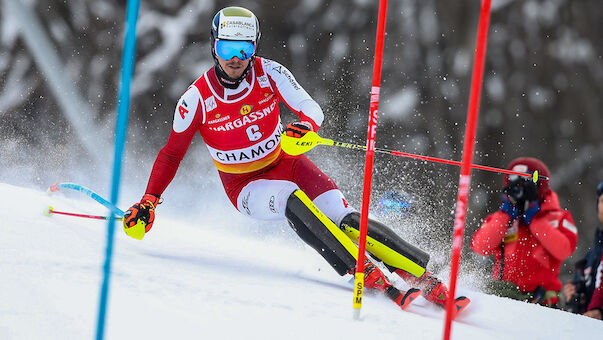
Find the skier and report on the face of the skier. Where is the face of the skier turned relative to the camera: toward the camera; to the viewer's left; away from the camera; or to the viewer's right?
toward the camera

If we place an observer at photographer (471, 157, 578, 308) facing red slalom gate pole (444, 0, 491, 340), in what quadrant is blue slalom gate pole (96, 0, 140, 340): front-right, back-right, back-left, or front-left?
front-right

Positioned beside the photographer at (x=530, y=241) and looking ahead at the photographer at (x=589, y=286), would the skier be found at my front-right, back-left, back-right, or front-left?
back-right
